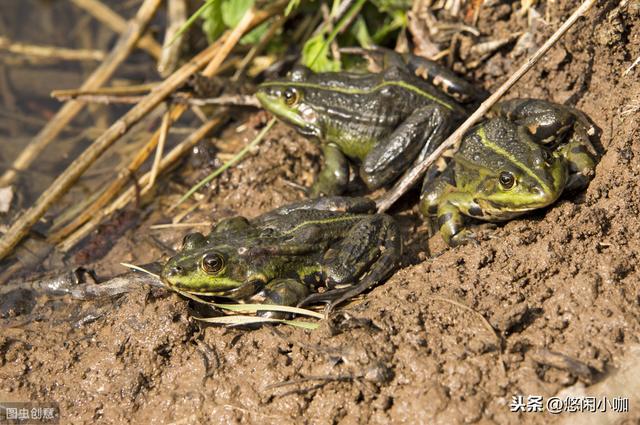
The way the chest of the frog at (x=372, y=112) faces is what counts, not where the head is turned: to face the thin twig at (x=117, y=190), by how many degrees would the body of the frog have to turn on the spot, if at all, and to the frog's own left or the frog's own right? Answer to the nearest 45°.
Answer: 0° — it already faces it

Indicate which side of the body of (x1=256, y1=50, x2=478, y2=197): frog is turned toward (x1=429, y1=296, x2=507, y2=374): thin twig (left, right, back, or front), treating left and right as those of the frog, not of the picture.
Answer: left

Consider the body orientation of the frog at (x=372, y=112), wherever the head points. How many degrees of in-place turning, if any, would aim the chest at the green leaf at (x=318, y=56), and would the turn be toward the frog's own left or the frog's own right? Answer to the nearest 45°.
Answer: approximately 45° to the frog's own right

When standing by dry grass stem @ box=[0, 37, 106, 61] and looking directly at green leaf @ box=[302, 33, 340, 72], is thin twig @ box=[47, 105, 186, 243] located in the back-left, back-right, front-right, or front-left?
front-right

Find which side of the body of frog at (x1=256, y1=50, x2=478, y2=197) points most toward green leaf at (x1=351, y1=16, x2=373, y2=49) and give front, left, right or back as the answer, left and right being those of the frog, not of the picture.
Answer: right

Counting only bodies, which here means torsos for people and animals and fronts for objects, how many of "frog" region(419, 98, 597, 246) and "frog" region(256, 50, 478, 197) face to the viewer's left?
1

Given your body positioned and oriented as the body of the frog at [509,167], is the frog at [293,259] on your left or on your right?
on your right

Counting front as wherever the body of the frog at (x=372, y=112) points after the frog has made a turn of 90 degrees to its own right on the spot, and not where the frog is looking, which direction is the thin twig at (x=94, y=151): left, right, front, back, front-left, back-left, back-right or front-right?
left

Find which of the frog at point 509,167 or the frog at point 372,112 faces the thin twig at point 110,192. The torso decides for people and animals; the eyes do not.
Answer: the frog at point 372,112

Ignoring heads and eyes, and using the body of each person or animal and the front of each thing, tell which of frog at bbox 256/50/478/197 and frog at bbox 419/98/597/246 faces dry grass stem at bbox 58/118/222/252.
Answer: frog at bbox 256/50/478/197

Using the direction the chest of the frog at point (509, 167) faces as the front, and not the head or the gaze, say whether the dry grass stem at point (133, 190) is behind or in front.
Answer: behind

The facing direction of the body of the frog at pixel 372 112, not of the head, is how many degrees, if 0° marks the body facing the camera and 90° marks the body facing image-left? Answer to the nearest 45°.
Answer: approximately 90°

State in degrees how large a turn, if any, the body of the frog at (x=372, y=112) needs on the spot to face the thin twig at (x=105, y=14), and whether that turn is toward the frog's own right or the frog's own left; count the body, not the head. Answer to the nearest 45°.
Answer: approximately 45° to the frog's own right

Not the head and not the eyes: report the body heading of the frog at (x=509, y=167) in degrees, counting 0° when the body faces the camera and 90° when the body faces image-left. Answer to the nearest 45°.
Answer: approximately 315°

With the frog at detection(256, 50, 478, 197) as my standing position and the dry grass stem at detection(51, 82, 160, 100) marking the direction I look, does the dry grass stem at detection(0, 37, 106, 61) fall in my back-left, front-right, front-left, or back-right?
front-right

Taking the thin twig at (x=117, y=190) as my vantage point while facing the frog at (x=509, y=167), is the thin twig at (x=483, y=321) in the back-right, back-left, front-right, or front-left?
front-right

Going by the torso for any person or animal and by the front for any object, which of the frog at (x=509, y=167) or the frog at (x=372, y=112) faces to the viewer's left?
the frog at (x=372, y=112)
